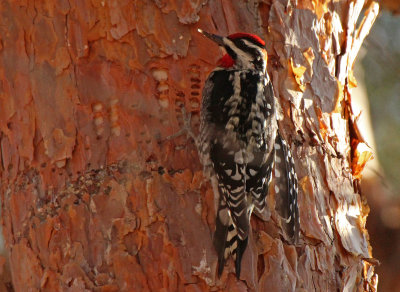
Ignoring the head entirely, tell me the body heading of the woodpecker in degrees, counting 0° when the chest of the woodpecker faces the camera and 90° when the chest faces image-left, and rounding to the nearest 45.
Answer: approximately 180°
